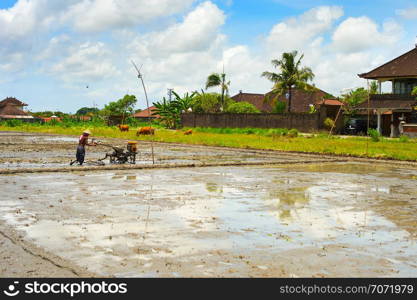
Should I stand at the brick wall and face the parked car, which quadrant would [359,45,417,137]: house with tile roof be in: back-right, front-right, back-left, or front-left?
front-right
